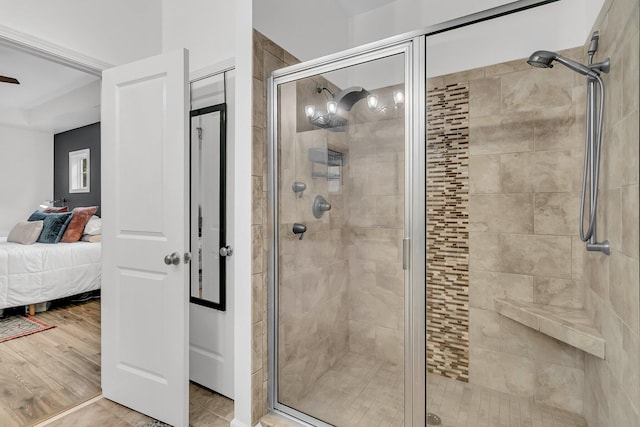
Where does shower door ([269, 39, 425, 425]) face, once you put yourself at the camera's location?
facing the viewer and to the left of the viewer

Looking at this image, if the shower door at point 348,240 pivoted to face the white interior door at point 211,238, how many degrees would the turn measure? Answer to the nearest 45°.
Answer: approximately 90° to its right

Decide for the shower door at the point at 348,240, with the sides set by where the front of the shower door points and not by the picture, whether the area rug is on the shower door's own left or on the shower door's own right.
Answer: on the shower door's own right

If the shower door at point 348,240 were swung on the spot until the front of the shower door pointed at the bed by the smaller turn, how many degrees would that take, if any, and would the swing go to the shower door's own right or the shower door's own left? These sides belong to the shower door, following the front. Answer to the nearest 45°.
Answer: approximately 90° to the shower door's own right

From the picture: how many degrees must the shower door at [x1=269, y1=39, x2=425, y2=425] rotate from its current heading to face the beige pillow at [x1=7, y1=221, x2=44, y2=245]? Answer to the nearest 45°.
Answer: approximately 90° to its right

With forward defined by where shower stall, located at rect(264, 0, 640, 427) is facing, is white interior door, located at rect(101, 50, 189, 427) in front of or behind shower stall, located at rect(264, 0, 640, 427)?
in front

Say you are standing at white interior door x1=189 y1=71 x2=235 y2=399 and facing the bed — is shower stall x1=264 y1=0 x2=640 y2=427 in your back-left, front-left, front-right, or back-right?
back-right

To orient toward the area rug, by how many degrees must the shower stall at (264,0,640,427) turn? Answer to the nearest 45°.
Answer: approximately 45° to its right

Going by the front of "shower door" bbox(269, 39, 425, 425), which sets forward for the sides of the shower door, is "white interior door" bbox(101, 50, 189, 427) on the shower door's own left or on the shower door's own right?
on the shower door's own right

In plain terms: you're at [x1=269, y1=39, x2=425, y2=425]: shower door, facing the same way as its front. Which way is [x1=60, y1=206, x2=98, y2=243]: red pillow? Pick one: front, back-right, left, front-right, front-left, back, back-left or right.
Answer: right

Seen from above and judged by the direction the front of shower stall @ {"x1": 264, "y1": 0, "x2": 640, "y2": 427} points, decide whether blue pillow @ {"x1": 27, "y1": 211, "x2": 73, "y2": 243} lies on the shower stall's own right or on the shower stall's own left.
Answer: on the shower stall's own right

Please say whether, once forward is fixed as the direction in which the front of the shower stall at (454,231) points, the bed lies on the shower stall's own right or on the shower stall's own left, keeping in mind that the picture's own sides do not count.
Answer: on the shower stall's own right

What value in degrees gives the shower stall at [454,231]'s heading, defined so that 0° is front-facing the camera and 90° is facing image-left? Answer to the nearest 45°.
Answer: approximately 45°
